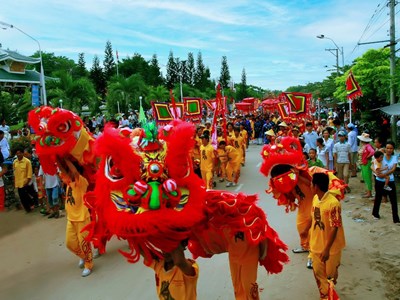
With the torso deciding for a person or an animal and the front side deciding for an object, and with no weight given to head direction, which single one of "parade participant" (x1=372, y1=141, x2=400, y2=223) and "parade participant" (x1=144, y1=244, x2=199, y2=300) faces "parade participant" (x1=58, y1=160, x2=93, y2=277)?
"parade participant" (x1=372, y1=141, x2=400, y2=223)

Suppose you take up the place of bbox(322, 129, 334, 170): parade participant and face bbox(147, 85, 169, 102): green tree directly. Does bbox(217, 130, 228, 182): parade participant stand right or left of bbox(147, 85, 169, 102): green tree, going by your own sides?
left

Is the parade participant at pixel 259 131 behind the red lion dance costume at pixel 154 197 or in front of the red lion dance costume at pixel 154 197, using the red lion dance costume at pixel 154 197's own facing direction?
behind

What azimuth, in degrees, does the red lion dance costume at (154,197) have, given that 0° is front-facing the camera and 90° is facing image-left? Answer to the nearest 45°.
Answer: approximately 0°

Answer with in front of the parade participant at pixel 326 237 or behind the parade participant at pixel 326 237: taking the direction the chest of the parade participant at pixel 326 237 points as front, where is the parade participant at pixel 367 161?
behind

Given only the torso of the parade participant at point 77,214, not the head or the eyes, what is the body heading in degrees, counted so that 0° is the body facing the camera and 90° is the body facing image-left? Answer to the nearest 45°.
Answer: approximately 45°

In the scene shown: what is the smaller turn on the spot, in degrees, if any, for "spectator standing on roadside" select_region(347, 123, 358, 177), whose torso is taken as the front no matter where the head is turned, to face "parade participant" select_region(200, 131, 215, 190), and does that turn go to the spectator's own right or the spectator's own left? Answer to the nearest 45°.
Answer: approximately 45° to the spectator's own left

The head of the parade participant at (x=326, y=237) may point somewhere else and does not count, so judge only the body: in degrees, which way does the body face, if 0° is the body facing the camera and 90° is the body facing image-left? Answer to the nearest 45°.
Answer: approximately 45°

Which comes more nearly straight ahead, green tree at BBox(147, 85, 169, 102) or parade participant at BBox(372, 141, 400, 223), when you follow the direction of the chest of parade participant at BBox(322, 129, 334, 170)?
the parade participant

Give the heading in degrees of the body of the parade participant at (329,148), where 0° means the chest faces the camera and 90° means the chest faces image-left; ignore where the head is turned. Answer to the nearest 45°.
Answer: approximately 45°

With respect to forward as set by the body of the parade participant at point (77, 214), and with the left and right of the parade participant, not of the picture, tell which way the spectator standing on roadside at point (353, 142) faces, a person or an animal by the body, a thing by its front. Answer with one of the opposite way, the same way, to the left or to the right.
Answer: to the right

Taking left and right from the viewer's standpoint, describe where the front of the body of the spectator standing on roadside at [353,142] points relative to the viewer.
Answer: facing to the left of the viewer
